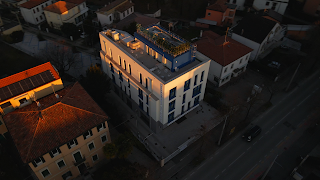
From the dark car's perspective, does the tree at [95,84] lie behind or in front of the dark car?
in front

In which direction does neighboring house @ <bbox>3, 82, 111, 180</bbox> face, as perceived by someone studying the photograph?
facing the viewer and to the right of the viewer

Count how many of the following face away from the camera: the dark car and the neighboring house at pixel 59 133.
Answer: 0

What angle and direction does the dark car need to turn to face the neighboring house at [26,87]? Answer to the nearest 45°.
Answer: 0° — it already faces it

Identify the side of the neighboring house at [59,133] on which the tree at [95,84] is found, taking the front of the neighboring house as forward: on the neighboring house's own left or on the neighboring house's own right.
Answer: on the neighboring house's own left

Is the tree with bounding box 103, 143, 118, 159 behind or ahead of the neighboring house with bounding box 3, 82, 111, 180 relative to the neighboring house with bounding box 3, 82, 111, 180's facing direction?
ahead
